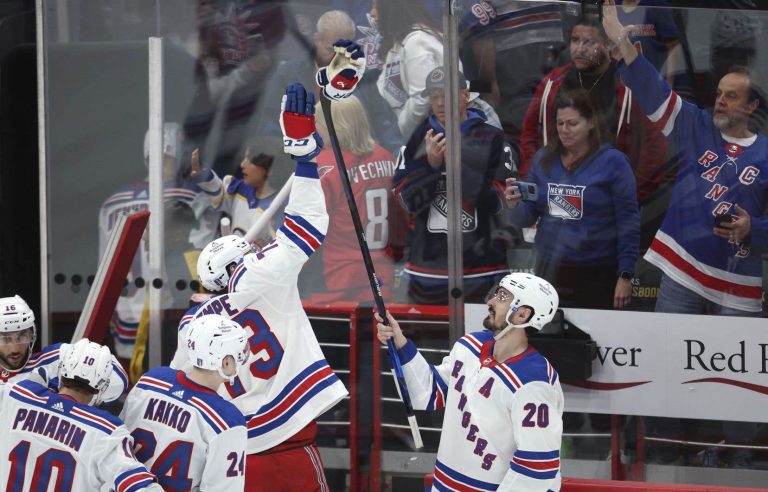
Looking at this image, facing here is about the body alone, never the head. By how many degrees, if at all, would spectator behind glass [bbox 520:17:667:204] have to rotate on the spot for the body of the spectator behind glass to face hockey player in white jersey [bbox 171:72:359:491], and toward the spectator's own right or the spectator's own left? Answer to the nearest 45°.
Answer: approximately 45° to the spectator's own right

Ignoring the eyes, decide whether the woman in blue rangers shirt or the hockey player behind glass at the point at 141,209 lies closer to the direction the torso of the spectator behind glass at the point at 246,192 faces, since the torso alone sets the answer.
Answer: the hockey player behind glass

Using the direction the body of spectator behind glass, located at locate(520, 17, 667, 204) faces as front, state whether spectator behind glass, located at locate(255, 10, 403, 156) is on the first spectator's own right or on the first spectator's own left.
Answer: on the first spectator's own right

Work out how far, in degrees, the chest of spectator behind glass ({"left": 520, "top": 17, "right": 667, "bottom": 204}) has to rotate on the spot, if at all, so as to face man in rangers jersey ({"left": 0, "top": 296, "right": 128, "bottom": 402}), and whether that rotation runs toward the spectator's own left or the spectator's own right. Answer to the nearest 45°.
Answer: approximately 45° to the spectator's own right

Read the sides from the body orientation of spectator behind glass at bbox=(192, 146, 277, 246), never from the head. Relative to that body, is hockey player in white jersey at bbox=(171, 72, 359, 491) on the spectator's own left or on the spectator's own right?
on the spectator's own left
